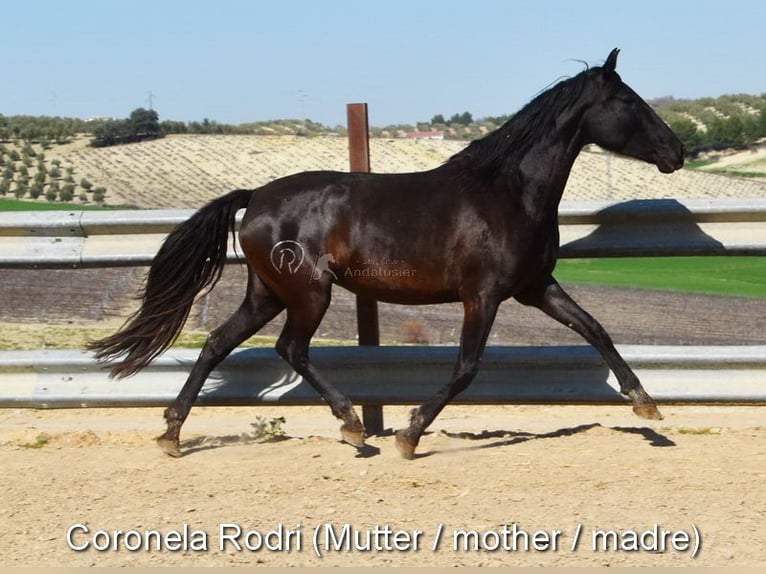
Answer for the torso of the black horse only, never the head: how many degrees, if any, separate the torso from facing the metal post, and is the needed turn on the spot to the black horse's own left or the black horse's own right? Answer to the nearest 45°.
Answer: approximately 135° to the black horse's own left

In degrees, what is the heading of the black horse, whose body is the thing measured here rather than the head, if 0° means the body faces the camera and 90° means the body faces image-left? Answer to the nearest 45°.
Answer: approximately 270°

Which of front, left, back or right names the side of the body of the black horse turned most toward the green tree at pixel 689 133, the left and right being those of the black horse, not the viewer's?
left

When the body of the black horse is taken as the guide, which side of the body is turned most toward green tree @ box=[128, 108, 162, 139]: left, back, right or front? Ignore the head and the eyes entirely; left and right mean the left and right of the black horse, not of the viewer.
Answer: left

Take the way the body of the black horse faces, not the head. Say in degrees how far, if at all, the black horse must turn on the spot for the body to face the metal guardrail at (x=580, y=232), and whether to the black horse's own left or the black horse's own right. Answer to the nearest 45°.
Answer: approximately 45° to the black horse's own left
